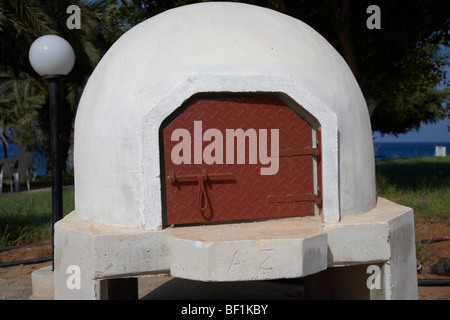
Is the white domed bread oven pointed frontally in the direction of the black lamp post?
no

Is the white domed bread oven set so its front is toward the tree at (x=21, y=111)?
no

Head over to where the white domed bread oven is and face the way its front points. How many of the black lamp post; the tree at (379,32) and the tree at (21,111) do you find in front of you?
0

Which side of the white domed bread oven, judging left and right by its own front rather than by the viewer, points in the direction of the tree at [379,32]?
back

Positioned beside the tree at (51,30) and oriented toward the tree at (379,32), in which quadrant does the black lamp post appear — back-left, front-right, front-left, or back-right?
front-right

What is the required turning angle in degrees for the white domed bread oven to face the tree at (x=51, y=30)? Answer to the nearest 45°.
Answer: approximately 135° to its right

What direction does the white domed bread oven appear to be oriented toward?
toward the camera

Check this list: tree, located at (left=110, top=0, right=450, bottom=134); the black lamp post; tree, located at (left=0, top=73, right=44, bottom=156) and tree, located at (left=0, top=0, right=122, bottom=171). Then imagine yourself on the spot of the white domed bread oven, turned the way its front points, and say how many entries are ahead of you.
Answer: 0

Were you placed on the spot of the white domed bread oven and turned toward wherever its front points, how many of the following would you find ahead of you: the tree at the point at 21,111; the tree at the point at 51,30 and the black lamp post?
0
